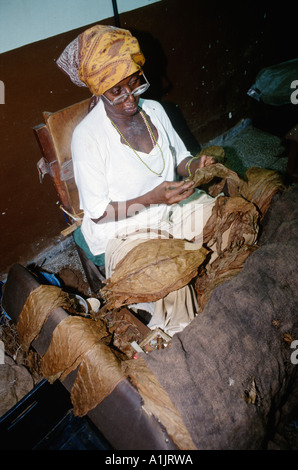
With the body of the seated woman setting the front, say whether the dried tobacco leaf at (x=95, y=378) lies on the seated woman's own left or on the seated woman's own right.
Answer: on the seated woman's own right

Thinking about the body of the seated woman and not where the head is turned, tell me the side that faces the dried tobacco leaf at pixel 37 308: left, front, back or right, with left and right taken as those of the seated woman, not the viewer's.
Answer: right

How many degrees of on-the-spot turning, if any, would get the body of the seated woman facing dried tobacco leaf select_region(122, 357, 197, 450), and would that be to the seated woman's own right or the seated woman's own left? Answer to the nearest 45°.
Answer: approximately 45° to the seated woman's own right

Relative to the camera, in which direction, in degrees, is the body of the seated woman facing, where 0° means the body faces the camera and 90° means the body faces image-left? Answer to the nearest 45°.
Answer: approximately 315°
